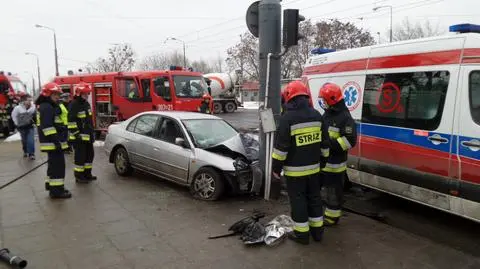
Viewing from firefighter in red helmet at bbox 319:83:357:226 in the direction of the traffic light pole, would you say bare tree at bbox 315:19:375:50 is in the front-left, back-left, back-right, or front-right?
front-right

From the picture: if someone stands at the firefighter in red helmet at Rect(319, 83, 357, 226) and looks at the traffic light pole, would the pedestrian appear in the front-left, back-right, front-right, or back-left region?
front-left

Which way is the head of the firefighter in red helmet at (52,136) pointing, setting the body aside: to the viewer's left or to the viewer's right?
to the viewer's right

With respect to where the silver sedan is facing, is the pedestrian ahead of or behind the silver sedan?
behind

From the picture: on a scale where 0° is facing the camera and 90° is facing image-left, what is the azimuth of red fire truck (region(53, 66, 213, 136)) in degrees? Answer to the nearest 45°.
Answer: approximately 315°

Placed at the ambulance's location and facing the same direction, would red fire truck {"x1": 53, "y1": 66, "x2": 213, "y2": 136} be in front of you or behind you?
behind

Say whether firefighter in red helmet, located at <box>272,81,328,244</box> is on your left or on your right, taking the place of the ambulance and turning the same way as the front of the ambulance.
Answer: on your right

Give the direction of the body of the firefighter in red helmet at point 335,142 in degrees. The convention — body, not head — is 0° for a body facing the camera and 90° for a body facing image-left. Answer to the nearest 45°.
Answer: approximately 45°

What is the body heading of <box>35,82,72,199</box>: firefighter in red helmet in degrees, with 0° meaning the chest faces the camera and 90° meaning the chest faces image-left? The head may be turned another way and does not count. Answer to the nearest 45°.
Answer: approximately 270°

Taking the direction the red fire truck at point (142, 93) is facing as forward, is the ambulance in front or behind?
in front

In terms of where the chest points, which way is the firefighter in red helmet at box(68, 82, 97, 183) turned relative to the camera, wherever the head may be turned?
to the viewer's right

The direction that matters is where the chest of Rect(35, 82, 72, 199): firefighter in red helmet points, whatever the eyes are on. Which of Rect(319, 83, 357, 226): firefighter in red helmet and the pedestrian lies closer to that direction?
the firefighter in red helmet

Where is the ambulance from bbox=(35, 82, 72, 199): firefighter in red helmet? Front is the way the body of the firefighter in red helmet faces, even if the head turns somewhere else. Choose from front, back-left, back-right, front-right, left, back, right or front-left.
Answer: front-right

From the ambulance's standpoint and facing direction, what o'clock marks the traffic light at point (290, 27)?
The traffic light is roughly at 5 o'clock from the ambulance.

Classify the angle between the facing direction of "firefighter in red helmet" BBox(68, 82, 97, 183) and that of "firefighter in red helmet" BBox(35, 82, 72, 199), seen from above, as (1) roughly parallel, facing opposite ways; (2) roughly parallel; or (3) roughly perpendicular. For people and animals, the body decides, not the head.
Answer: roughly parallel

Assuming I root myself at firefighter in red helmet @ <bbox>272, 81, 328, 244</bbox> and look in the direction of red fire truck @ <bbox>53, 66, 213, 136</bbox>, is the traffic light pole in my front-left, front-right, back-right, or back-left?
front-right
